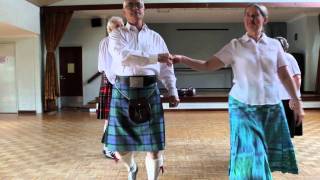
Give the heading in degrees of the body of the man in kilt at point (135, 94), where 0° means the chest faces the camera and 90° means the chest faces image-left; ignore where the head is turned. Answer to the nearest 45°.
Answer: approximately 0°

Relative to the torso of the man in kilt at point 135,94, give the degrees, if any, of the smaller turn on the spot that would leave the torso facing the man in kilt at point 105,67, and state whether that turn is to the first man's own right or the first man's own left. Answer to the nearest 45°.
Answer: approximately 180°

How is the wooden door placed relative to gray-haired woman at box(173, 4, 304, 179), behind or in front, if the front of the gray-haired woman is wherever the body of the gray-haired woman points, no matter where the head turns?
behind

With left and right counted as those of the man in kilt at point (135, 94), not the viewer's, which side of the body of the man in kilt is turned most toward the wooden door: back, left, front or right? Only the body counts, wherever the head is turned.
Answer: back

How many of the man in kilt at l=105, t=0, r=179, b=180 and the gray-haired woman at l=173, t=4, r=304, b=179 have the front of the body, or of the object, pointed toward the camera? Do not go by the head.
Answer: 2

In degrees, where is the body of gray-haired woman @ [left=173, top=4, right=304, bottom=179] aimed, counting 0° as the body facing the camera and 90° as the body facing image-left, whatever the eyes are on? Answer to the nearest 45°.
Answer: approximately 0°
